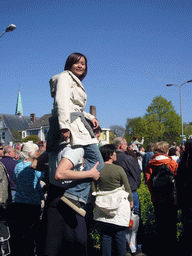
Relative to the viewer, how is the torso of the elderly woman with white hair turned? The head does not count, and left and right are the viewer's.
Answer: facing away from the viewer and to the right of the viewer

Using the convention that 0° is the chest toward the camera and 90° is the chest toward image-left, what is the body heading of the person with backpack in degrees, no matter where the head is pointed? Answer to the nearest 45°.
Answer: approximately 180°

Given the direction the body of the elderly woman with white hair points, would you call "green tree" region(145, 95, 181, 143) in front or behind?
in front

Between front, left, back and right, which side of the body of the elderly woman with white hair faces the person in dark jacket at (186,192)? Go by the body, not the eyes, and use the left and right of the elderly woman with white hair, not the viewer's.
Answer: right

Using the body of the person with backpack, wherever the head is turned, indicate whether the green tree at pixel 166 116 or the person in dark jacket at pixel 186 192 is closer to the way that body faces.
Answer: the green tree

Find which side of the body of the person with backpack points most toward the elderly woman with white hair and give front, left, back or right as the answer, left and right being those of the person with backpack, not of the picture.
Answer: left

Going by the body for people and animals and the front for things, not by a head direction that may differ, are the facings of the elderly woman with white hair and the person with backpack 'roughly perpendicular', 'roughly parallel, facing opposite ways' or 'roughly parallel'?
roughly parallel

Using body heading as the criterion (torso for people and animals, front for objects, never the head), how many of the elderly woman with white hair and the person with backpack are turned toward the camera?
0

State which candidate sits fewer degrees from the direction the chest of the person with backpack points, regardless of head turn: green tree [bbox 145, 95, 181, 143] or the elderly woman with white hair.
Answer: the green tree

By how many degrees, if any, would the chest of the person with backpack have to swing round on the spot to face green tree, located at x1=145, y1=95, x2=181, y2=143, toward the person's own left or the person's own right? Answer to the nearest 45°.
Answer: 0° — they already face it

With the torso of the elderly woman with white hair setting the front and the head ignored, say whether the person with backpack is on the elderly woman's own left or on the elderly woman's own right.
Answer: on the elderly woman's own right
